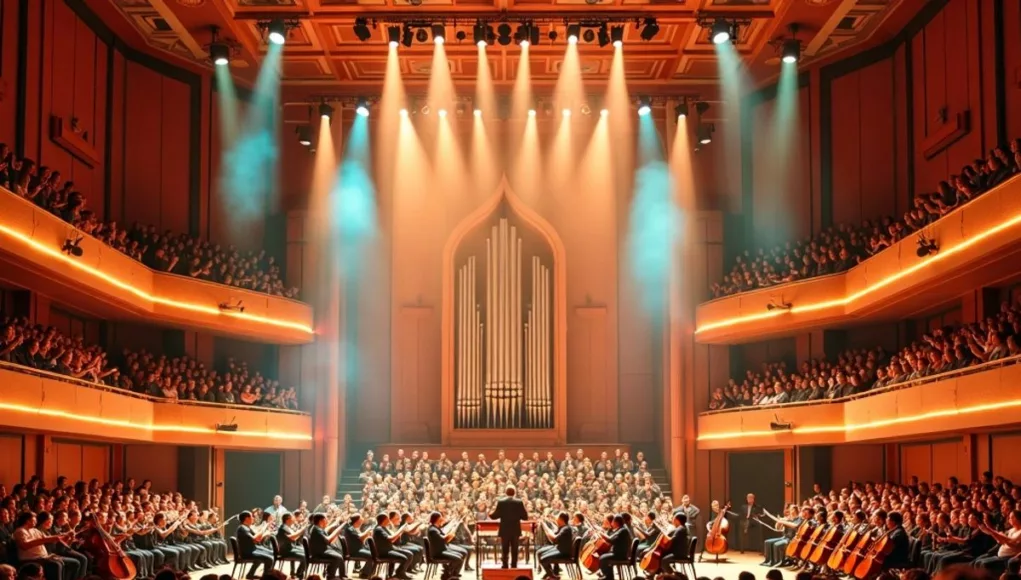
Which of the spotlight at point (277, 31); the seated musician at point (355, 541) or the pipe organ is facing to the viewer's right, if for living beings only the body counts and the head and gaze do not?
the seated musician

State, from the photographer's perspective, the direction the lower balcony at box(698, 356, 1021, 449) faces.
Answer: facing the viewer and to the left of the viewer

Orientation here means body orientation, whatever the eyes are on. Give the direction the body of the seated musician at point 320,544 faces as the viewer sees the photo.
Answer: to the viewer's right

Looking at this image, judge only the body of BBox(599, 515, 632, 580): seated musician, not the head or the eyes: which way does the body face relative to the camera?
to the viewer's left

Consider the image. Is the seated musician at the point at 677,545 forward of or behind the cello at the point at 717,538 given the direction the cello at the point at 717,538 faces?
forward

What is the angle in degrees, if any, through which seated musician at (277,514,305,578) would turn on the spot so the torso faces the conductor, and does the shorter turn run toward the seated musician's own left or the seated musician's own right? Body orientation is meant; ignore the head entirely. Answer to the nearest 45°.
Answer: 0° — they already face them

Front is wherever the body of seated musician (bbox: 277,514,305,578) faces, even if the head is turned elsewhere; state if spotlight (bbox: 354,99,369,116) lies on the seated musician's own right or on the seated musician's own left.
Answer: on the seated musician's own left

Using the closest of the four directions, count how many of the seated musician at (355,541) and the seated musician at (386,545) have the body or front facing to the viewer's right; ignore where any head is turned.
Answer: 2

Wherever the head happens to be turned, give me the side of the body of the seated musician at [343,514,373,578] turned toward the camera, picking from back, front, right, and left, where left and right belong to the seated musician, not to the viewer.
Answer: right

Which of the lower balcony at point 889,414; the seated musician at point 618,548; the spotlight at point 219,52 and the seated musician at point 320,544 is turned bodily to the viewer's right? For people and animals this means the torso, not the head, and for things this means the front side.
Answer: the seated musician at point 320,544

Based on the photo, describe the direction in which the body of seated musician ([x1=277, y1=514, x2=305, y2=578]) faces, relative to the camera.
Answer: to the viewer's right

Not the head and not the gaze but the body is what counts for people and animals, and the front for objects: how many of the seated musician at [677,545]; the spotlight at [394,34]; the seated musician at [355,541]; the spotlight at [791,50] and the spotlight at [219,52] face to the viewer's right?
1
